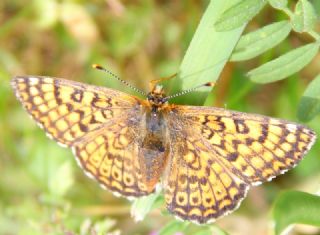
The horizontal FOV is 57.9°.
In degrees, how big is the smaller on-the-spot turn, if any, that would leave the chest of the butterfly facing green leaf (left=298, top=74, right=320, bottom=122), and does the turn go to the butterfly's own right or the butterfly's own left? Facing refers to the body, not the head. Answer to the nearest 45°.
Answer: approximately 90° to the butterfly's own right

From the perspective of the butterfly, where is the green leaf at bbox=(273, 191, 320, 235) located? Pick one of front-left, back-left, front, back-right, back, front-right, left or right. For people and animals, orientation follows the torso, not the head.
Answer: right

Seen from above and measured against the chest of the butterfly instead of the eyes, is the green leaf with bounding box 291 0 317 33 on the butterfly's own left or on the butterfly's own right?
on the butterfly's own right

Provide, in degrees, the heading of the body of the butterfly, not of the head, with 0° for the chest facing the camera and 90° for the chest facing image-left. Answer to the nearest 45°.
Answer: approximately 180°
